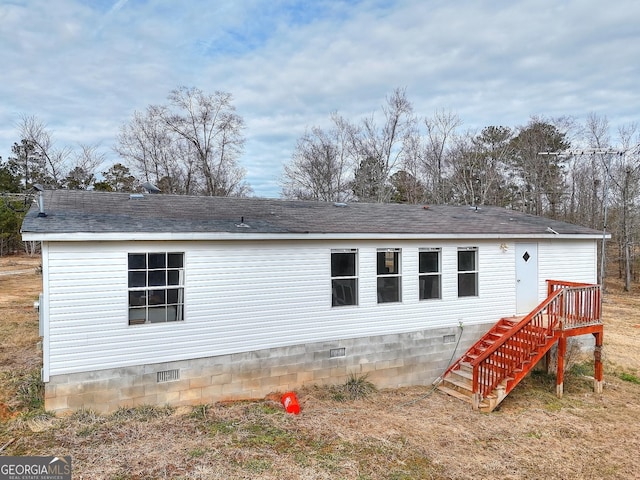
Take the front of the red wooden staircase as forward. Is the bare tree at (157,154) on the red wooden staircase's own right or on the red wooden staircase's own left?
on the red wooden staircase's own right

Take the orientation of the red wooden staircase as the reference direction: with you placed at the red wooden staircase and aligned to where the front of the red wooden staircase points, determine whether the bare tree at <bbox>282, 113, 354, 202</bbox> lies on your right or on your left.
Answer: on your right

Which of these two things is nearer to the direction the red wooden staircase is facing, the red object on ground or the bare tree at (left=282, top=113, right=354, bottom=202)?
the red object on ground

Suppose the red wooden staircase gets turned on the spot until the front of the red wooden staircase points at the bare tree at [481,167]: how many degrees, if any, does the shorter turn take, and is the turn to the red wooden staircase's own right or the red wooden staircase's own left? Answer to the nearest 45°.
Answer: approximately 135° to the red wooden staircase's own right

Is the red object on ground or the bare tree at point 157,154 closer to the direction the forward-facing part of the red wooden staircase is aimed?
the red object on ground

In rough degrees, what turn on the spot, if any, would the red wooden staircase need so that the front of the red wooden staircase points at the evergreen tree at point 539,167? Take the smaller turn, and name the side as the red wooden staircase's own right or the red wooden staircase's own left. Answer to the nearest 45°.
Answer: approximately 135° to the red wooden staircase's own right

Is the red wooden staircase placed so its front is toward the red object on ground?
yes

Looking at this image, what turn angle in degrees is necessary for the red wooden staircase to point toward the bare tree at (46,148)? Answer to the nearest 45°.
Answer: approximately 45° to its right

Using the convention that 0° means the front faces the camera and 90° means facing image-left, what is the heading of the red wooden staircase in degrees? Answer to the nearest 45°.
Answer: approximately 45°

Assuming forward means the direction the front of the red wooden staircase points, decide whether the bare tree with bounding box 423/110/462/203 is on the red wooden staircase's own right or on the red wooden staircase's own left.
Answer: on the red wooden staircase's own right

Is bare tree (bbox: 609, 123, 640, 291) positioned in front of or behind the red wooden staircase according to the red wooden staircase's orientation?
behind
